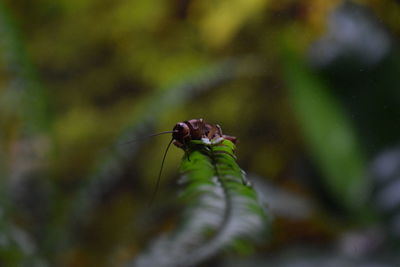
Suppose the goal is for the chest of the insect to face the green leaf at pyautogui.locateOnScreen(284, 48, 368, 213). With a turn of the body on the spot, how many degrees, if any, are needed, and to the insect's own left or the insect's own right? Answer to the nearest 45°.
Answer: approximately 135° to the insect's own right

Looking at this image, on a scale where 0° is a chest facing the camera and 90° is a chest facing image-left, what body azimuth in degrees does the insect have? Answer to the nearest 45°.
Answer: approximately 90°
